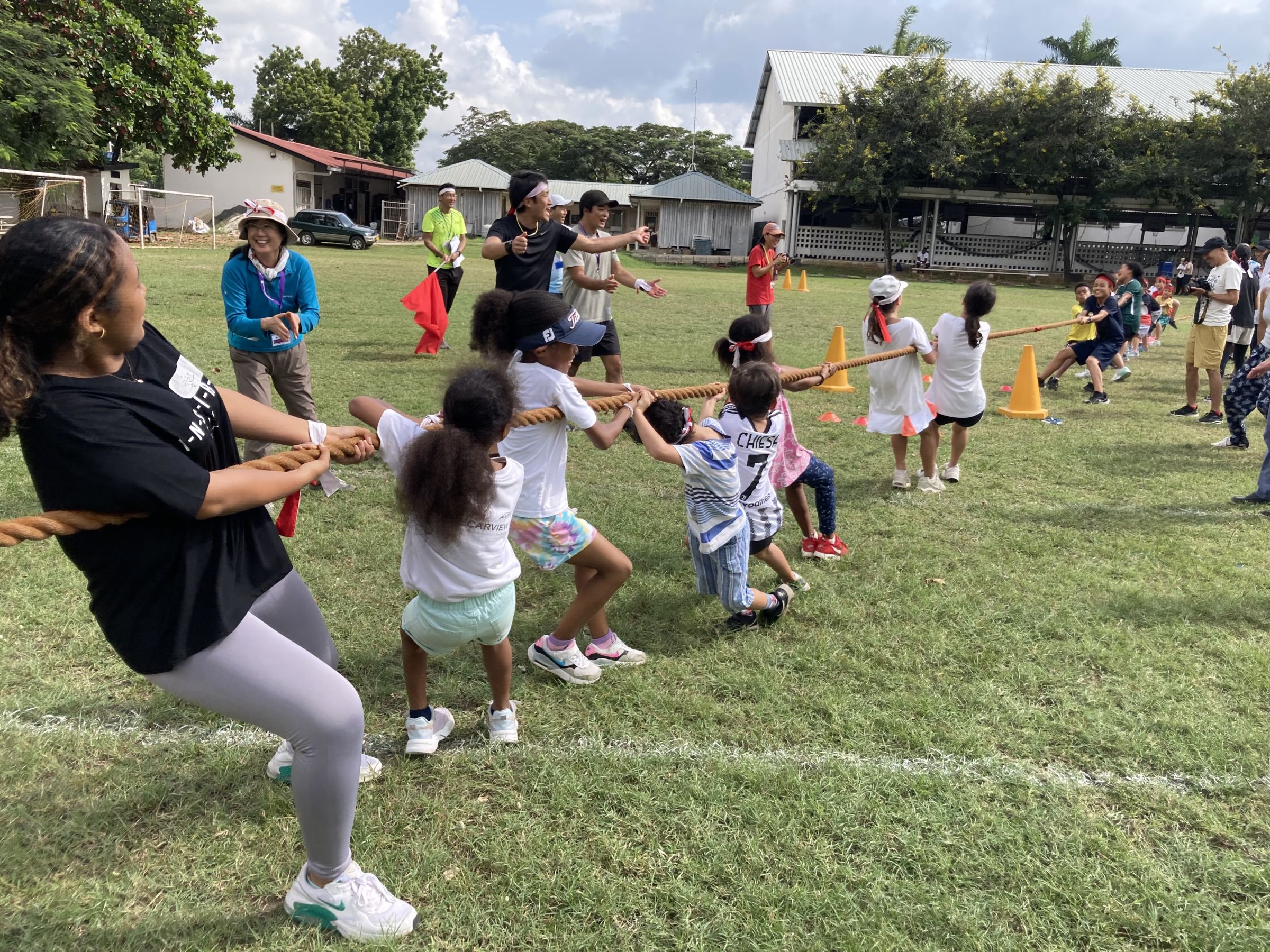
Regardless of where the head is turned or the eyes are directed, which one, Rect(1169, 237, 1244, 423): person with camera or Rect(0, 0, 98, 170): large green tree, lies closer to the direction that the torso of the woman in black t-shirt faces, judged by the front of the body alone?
the person with camera

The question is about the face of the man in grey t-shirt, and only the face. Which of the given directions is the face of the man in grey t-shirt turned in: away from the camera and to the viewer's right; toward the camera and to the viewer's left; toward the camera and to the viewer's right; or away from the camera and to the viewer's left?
toward the camera and to the viewer's right

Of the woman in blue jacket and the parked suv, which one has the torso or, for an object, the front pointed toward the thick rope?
the woman in blue jacket

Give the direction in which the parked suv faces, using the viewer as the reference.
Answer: facing to the right of the viewer

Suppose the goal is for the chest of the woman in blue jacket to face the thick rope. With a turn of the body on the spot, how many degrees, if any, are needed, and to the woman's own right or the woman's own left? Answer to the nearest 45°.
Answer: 0° — they already face it

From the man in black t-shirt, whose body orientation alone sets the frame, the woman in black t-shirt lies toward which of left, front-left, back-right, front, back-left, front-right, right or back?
front-right

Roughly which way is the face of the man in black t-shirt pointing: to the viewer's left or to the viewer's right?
to the viewer's right

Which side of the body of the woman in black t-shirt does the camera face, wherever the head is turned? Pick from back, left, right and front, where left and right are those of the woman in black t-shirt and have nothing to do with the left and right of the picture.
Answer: right

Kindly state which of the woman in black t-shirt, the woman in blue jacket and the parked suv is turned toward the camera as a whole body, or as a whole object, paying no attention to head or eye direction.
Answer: the woman in blue jacket

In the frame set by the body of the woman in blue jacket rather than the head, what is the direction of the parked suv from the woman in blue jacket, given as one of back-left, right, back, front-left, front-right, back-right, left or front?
back

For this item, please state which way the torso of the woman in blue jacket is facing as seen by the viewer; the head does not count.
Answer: toward the camera

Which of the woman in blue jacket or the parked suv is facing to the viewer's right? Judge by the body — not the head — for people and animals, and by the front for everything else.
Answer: the parked suv

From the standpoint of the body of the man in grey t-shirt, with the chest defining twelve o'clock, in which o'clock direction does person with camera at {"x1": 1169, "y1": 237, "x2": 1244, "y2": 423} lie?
The person with camera is roughly at 10 o'clock from the man in grey t-shirt.

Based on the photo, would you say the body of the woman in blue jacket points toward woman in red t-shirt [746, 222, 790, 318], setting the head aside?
no

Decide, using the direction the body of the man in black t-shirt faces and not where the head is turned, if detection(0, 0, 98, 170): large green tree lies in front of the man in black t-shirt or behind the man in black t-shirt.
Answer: behind

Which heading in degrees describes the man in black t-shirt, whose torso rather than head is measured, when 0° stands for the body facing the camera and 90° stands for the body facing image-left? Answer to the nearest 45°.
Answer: approximately 315°

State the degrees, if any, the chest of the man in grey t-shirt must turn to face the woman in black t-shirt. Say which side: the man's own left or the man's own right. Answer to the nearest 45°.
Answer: approximately 45° to the man's own right
